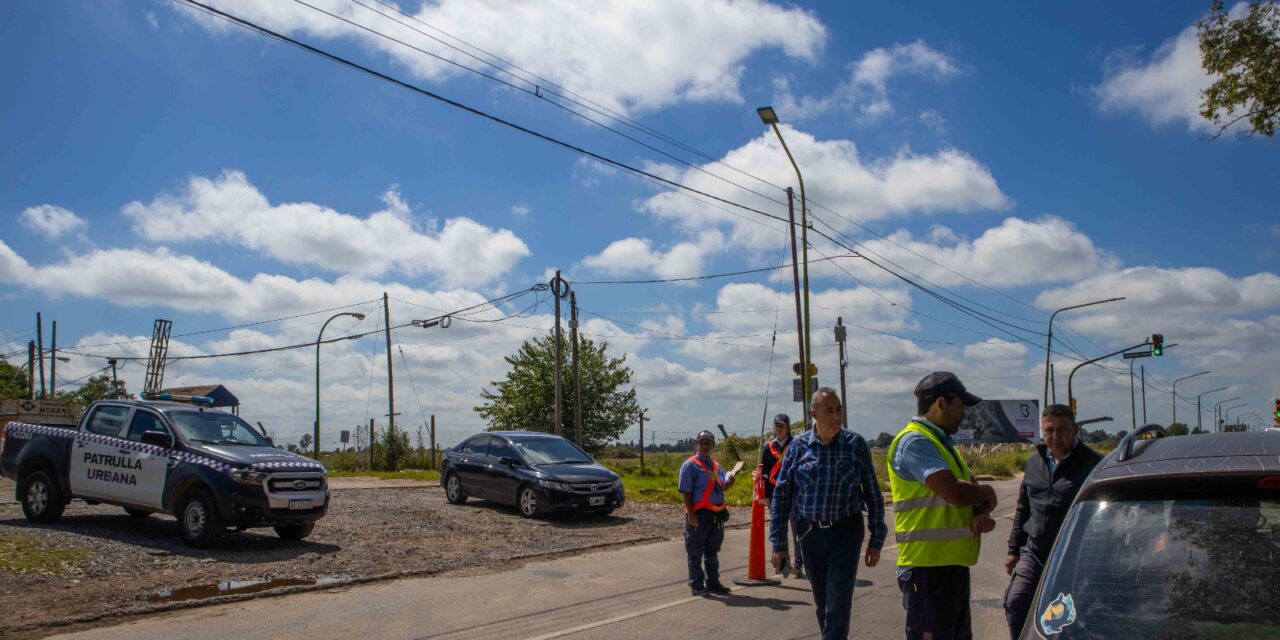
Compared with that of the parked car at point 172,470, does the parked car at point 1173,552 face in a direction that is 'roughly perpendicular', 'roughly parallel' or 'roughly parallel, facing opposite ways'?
roughly perpendicular

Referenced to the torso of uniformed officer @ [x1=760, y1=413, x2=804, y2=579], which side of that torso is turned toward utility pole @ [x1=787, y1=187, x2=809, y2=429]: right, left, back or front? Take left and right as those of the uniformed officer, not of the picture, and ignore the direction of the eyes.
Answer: back

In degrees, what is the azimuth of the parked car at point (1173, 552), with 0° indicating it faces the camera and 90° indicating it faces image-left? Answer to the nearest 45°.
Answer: approximately 180°

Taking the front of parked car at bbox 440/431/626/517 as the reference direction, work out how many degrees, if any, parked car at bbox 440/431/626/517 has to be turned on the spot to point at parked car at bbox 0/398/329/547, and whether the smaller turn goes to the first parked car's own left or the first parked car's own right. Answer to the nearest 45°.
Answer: approximately 90° to the first parked car's own right
